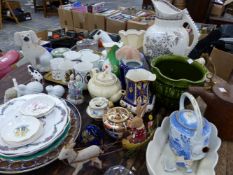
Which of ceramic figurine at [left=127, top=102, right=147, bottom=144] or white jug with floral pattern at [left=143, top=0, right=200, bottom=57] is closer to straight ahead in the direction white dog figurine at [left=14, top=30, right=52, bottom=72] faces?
the ceramic figurine

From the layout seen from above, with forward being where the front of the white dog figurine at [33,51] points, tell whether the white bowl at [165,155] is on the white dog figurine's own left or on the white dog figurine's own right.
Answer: on the white dog figurine's own left

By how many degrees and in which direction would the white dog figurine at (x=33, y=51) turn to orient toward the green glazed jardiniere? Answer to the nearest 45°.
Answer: approximately 90° to its left

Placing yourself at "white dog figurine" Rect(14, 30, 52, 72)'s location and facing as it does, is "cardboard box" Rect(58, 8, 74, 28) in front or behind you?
behind
